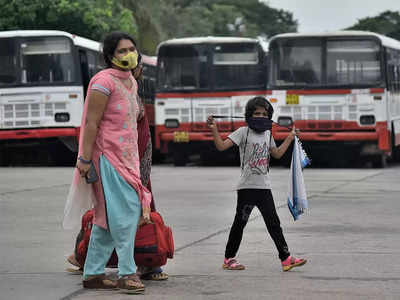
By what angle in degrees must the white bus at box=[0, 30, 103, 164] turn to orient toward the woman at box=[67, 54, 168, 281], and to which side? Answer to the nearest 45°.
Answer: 0° — it already faces them

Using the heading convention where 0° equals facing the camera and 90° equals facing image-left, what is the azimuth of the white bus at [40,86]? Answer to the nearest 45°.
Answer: approximately 0°

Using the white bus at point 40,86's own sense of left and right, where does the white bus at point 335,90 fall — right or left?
on its left

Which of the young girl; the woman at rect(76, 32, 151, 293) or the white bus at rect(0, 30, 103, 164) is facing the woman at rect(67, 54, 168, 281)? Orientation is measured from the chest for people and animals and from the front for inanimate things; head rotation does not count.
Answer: the white bus

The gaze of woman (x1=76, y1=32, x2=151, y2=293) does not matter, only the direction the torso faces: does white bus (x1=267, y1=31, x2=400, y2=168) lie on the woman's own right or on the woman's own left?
on the woman's own left

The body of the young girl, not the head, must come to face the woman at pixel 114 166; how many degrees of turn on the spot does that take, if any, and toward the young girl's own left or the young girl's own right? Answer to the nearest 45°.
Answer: approximately 90° to the young girl's own right

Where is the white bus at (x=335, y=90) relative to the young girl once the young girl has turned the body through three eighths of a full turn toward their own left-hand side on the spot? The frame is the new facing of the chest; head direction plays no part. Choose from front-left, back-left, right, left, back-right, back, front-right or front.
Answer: front
